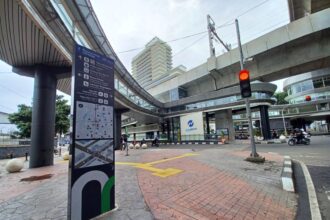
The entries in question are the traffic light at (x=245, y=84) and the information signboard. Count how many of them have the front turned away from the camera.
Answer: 0

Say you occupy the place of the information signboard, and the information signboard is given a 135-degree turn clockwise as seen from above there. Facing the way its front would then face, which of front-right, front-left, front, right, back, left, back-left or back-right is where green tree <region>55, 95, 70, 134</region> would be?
right

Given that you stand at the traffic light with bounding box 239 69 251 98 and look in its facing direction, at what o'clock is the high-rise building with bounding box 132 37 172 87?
The high-rise building is roughly at 5 o'clock from the traffic light.

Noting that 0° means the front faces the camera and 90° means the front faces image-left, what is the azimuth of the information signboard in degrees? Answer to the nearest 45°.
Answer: approximately 315°

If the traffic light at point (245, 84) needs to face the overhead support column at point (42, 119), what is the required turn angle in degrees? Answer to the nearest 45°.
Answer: approximately 90° to its right

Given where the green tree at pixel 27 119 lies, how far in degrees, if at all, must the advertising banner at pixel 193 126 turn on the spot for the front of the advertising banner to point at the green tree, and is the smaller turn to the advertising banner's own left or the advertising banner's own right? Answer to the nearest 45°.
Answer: approximately 45° to the advertising banner's own right

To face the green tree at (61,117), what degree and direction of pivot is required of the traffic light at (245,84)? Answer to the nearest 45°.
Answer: approximately 90° to its right

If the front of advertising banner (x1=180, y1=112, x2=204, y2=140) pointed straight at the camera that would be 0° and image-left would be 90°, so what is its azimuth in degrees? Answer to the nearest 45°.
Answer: approximately 45°

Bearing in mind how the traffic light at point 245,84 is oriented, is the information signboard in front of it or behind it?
in front

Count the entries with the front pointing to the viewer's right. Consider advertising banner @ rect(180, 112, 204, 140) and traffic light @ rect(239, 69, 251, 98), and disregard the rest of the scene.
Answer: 0

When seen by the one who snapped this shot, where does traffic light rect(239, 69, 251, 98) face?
facing the viewer
